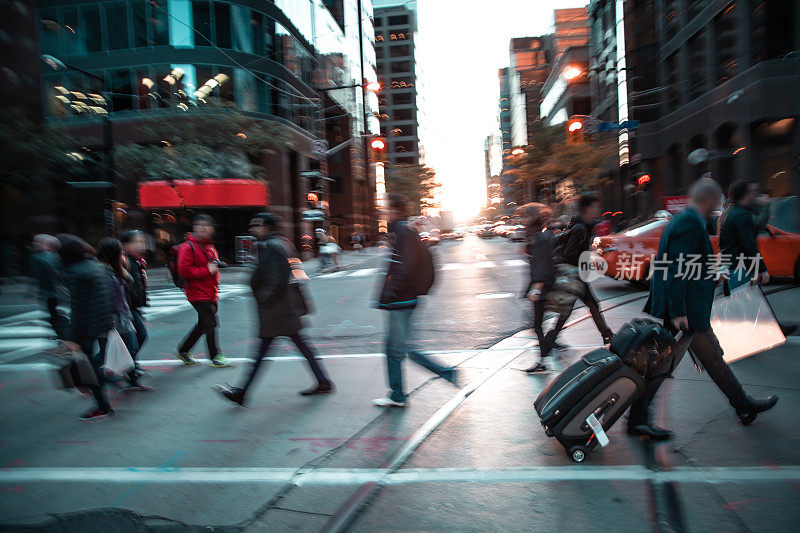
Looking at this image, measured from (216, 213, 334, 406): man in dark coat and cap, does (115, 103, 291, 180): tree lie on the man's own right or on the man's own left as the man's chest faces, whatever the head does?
on the man's own right

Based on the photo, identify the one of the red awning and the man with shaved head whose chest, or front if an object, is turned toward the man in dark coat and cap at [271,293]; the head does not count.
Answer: the red awning

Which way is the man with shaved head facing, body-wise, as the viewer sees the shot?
to the viewer's right

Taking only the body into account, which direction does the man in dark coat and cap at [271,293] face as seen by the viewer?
to the viewer's left

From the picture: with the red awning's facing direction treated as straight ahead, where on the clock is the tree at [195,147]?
The tree is roughly at 12 o'clock from the red awning.

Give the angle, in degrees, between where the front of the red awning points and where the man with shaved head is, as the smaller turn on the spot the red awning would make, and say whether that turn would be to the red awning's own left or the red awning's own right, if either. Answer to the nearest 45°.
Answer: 0° — it already faces them

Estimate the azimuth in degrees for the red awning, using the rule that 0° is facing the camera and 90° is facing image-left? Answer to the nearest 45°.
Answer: approximately 0°

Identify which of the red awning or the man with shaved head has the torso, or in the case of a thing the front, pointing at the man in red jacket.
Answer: the red awning
